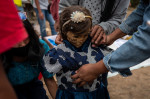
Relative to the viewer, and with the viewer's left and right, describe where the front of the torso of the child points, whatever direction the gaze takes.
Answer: facing the viewer
